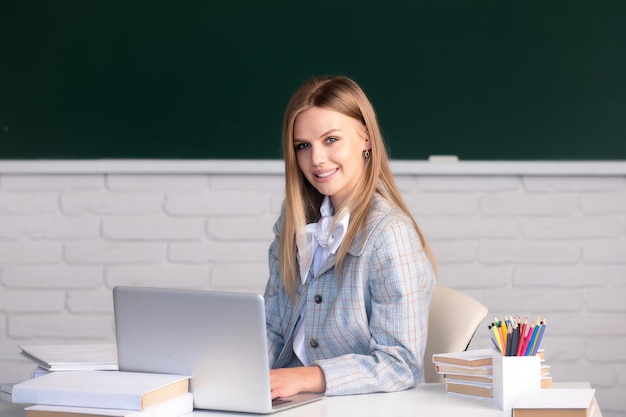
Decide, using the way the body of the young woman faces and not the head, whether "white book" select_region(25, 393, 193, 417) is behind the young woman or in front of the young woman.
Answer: in front

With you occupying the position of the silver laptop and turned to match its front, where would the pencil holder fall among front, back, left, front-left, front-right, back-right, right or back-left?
front-right

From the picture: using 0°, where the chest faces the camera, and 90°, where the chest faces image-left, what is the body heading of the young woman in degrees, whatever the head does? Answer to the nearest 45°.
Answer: approximately 45°

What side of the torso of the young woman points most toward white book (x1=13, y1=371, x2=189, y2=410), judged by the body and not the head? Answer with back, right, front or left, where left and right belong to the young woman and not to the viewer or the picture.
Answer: front

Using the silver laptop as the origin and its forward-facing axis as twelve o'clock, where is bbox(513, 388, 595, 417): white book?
The white book is roughly at 2 o'clock from the silver laptop.

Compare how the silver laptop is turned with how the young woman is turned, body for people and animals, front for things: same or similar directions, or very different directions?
very different directions

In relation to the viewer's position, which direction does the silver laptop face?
facing away from the viewer and to the right of the viewer

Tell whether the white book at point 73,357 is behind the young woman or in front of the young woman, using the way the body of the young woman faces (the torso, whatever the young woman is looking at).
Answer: in front
